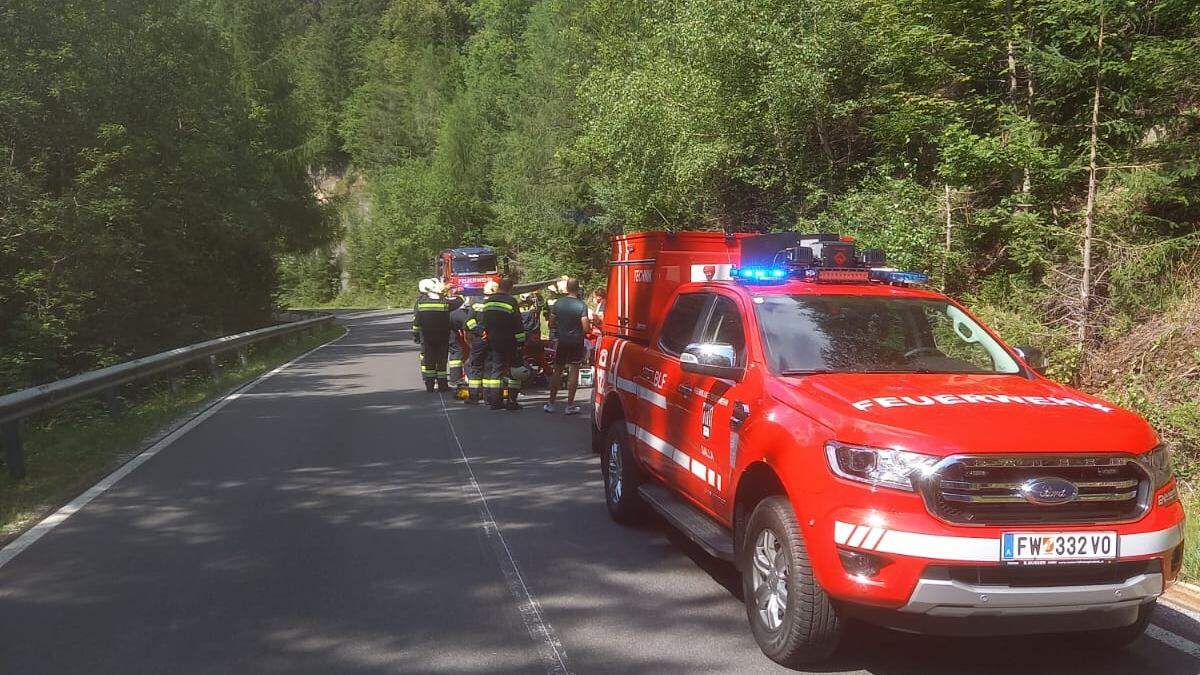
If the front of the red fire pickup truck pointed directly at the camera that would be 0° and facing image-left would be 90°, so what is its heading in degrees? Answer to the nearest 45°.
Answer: approximately 315°

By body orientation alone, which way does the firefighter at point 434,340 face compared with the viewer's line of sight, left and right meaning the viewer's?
facing away from the viewer and to the right of the viewer

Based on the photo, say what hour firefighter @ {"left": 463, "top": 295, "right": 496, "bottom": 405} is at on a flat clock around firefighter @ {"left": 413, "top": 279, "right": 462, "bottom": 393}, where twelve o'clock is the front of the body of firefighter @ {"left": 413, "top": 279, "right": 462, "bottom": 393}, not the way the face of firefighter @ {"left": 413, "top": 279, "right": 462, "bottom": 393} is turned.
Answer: firefighter @ {"left": 463, "top": 295, "right": 496, "bottom": 405} is roughly at 4 o'clock from firefighter @ {"left": 413, "top": 279, "right": 462, "bottom": 393}.

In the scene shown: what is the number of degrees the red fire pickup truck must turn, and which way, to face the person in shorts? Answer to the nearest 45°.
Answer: approximately 180°

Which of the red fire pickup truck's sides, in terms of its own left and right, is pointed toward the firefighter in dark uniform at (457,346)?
back
